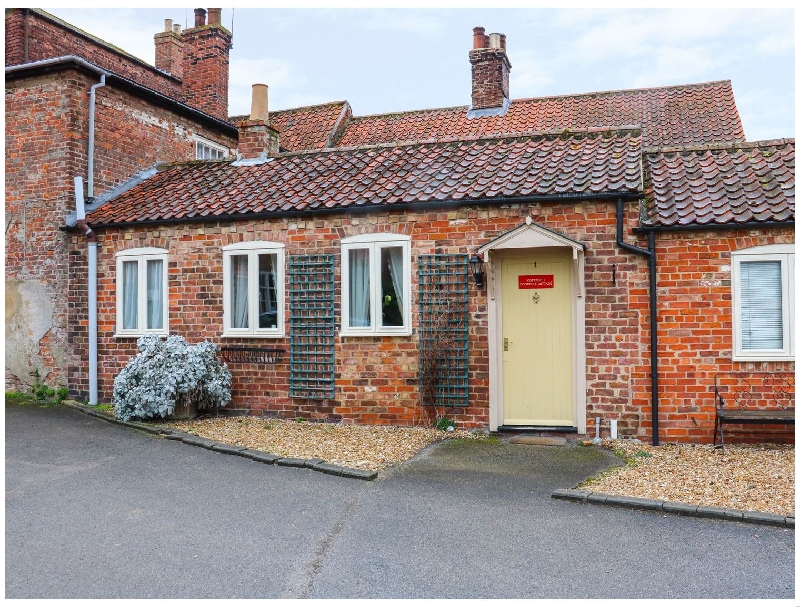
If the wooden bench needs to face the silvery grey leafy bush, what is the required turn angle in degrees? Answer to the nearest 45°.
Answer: approximately 90° to its right

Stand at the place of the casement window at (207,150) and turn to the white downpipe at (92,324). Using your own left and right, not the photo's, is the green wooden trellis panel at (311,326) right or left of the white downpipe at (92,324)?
left

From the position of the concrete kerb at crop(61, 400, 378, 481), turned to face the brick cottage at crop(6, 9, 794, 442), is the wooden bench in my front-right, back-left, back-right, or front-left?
front-right

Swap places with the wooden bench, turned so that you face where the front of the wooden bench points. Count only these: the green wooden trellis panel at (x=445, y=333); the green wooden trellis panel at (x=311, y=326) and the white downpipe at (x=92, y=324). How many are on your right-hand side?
3

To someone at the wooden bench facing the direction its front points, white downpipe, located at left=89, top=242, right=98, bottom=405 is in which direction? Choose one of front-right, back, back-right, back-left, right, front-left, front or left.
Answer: right

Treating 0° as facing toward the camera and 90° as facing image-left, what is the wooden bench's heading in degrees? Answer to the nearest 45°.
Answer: approximately 0°

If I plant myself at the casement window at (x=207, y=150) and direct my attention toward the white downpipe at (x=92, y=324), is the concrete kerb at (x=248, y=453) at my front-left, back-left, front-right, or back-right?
front-left

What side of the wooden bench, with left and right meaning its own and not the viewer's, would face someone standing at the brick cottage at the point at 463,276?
right

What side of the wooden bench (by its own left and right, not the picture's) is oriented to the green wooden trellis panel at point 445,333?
right

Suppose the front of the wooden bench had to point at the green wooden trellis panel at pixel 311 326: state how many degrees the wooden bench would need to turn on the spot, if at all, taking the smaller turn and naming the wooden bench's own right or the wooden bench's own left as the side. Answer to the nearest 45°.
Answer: approximately 90° to the wooden bench's own right

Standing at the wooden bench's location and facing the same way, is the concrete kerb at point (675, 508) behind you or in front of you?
in front

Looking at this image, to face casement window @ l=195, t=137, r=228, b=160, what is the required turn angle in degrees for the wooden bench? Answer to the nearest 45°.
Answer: approximately 90° to its right
